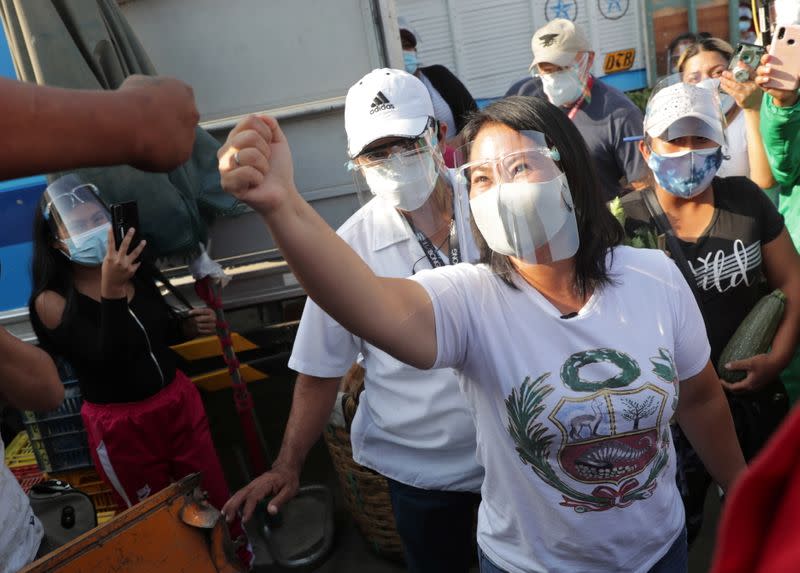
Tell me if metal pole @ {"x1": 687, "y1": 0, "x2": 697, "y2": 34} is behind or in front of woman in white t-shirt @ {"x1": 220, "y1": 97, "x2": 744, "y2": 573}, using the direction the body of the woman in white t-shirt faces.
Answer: behind

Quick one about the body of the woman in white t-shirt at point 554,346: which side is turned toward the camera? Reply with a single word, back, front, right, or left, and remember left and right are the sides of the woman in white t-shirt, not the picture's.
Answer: front

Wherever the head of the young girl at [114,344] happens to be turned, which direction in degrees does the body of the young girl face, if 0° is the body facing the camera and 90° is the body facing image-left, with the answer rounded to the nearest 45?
approximately 315°
